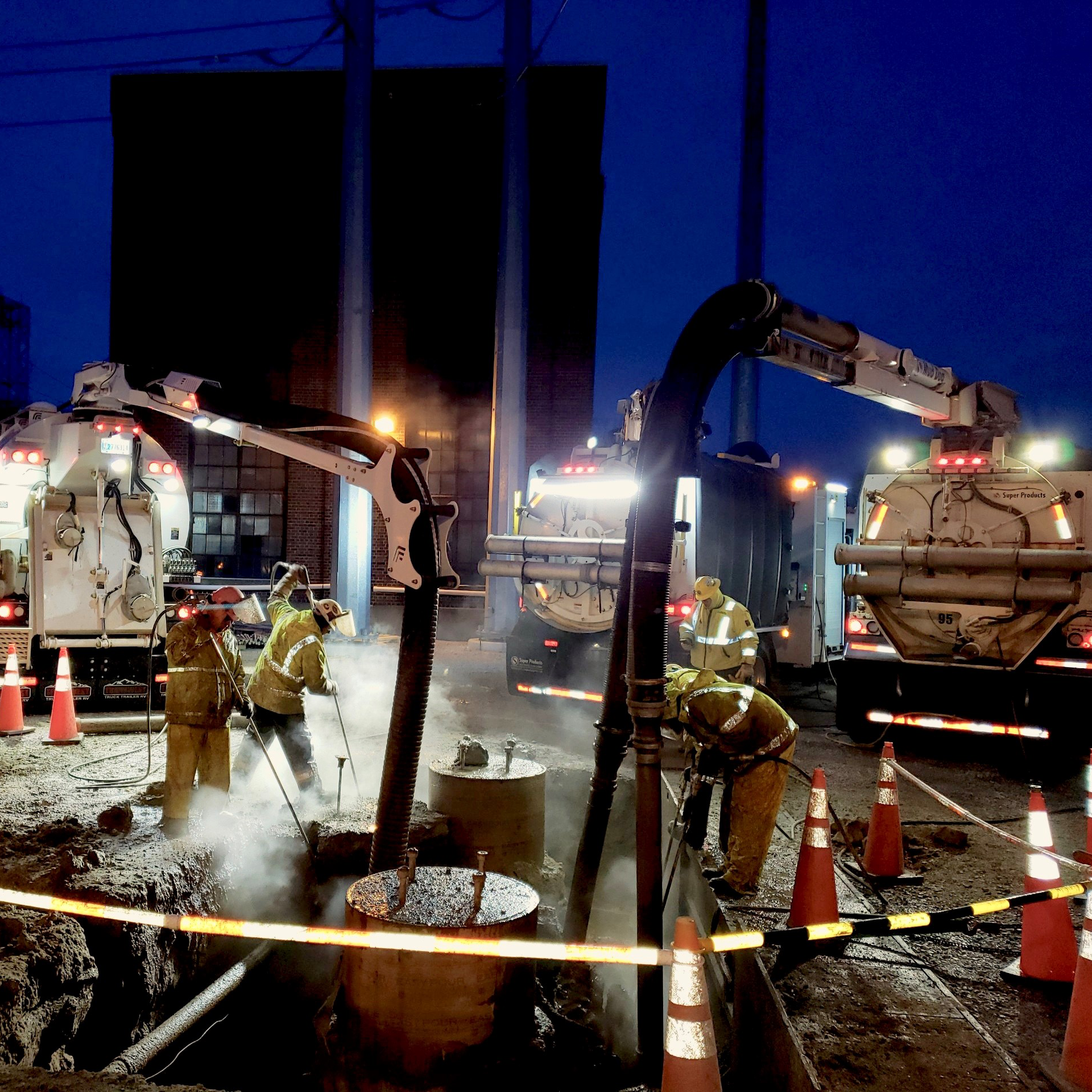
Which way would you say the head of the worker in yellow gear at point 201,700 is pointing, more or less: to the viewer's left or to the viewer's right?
to the viewer's right

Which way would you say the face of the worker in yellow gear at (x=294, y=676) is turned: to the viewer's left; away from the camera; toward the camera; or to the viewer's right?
to the viewer's right

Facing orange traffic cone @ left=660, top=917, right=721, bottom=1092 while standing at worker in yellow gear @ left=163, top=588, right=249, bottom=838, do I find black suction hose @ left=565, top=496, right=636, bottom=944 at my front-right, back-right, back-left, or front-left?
front-left

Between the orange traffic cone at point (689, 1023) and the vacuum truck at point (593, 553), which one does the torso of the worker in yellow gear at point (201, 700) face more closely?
the orange traffic cone

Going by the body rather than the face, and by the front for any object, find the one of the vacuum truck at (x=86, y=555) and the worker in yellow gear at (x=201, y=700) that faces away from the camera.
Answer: the vacuum truck

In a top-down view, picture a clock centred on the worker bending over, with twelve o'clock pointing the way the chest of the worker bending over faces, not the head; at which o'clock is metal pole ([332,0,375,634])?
The metal pole is roughly at 2 o'clock from the worker bending over.

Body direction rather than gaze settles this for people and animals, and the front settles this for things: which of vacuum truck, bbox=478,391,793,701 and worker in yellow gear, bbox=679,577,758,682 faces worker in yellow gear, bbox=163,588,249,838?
worker in yellow gear, bbox=679,577,758,682

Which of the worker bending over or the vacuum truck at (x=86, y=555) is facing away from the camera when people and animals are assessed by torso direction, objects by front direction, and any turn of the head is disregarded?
the vacuum truck

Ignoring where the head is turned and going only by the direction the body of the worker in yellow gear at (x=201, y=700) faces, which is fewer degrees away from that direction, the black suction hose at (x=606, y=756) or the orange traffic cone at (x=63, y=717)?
the black suction hose

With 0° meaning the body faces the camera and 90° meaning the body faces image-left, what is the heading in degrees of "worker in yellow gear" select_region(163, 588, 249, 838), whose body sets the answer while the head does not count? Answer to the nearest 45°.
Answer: approximately 315°

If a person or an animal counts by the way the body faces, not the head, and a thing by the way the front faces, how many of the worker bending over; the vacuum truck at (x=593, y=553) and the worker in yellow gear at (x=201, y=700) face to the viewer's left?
1

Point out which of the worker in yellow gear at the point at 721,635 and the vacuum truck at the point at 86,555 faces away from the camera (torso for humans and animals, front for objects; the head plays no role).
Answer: the vacuum truck

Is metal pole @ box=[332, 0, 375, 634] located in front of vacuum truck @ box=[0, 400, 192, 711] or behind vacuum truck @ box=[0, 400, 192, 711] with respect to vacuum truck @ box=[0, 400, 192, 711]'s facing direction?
in front

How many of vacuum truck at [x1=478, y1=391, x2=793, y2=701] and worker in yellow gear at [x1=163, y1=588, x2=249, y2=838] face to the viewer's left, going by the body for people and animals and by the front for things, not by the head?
0

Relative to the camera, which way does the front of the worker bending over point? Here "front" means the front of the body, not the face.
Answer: to the viewer's left
